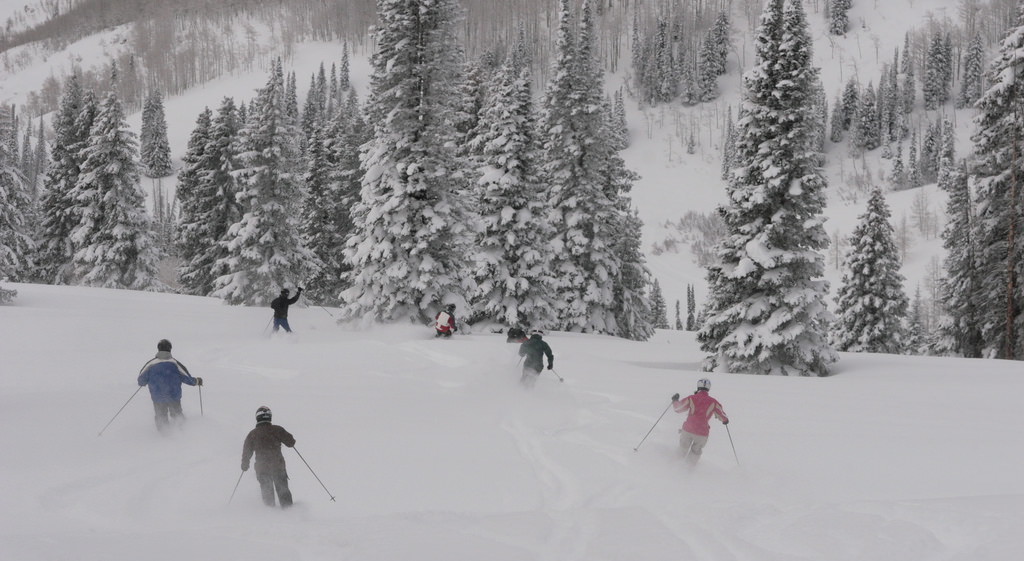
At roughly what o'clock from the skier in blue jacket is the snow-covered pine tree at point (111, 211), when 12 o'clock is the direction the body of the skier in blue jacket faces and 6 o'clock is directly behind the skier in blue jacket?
The snow-covered pine tree is roughly at 12 o'clock from the skier in blue jacket.

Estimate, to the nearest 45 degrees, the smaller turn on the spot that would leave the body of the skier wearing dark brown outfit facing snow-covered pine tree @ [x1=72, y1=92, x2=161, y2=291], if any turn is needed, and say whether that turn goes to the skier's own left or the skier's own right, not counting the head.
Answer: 0° — they already face it

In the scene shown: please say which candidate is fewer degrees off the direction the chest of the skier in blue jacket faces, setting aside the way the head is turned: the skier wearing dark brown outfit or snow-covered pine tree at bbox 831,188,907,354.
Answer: the snow-covered pine tree

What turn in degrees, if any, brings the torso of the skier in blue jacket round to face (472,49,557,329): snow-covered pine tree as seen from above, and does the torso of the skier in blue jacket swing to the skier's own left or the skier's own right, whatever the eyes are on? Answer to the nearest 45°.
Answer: approximately 45° to the skier's own right

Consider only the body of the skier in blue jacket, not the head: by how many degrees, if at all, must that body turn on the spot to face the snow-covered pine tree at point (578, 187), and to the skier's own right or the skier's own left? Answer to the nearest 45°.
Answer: approximately 45° to the skier's own right

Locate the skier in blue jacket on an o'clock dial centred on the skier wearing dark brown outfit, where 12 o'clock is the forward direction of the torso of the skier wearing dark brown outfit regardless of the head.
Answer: The skier in blue jacket is roughly at 11 o'clock from the skier wearing dark brown outfit.

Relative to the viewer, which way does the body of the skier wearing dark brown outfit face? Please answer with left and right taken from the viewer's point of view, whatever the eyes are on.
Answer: facing away from the viewer

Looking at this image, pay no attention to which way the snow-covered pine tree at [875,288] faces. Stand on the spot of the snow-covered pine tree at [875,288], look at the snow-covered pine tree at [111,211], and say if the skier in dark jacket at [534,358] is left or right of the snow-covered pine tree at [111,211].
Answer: left

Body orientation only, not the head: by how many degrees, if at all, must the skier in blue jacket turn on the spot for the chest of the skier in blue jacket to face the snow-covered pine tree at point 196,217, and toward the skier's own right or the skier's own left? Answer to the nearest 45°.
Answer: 0° — they already face it

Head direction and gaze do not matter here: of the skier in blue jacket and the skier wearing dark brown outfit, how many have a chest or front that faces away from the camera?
2

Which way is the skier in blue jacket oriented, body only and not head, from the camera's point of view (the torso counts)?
away from the camera
